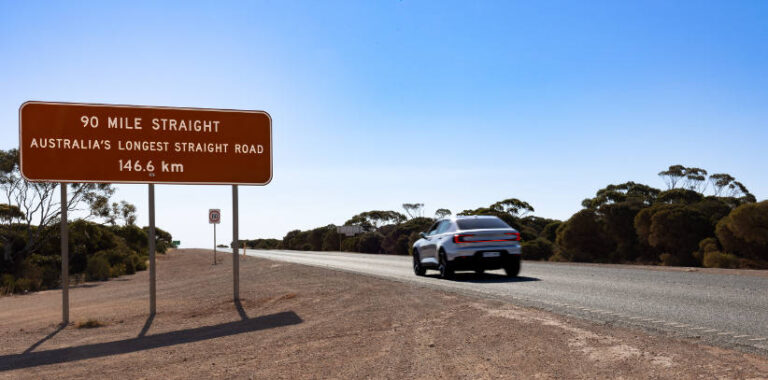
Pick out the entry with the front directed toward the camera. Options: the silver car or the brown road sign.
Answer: the brown road sign

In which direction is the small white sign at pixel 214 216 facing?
toward the camera

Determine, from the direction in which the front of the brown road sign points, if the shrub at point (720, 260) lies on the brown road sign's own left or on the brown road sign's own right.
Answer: on the brown road sign's own left

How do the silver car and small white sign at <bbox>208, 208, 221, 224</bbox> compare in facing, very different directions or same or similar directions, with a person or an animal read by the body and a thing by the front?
very different directions

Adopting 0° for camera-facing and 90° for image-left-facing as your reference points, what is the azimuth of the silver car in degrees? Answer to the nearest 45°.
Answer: approximately 135°

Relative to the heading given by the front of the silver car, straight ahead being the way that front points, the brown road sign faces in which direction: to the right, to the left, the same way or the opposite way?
the opposite way

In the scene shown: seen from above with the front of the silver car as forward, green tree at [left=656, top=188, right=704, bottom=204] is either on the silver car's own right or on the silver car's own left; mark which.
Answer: on the silver car's own right

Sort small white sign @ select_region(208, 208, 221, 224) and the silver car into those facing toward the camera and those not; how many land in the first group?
1

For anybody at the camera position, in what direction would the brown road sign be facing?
facing the viewer

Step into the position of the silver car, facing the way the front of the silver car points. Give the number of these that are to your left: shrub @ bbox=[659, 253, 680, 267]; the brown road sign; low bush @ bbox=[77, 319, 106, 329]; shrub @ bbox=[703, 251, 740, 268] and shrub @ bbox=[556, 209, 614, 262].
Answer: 2

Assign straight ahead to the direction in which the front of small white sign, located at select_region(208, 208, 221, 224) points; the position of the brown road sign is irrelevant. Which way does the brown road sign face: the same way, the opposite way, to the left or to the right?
the same way

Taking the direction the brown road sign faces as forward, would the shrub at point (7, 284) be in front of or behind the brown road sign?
behind

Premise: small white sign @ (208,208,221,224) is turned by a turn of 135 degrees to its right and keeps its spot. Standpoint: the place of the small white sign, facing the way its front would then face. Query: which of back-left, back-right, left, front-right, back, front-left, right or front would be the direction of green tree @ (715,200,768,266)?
back

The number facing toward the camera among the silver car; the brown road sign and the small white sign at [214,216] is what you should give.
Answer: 2

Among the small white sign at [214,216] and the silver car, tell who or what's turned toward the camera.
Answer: the small white sign
